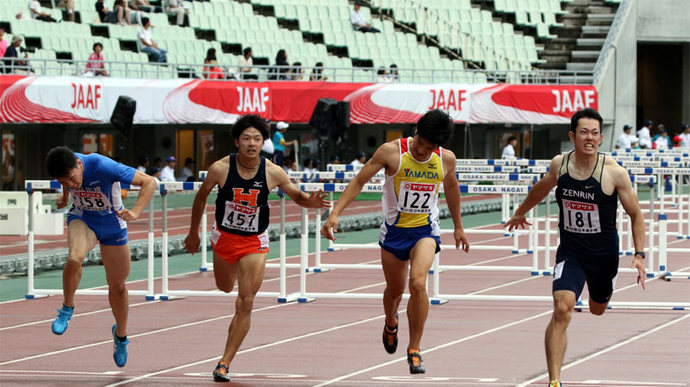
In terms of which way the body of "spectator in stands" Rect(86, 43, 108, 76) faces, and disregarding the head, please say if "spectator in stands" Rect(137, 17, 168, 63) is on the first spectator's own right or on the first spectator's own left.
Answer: on the first spectator's own left

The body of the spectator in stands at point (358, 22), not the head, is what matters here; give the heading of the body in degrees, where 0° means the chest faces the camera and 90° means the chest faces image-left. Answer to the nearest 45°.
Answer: approximately 315°

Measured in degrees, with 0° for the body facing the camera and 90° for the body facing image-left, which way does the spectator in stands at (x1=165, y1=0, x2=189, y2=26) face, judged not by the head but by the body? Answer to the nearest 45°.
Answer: approximately 315°

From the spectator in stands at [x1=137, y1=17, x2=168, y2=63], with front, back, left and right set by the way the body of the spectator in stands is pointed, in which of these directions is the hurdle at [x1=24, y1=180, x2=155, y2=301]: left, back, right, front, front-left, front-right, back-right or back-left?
front-right

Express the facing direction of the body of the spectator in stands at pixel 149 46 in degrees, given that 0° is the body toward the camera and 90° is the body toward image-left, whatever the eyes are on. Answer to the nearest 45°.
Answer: approximately 315°

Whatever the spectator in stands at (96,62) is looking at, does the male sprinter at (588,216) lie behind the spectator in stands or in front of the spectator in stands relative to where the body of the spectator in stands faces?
in front

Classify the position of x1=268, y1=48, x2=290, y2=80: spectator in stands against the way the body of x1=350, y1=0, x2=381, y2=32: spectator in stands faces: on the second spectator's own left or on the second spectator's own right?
on the second spectator's own right

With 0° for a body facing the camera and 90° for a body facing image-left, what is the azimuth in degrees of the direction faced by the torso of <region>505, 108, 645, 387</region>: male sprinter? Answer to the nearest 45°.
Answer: approximately 0°
